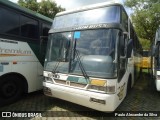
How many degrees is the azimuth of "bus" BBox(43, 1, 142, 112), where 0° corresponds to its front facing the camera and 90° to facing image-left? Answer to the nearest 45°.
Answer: approximately 45°

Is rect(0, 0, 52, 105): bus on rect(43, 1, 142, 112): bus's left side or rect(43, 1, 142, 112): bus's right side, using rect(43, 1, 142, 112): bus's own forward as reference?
on its right

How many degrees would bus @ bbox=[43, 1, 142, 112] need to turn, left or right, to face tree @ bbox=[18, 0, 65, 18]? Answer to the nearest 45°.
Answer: approximately 135° to its right
